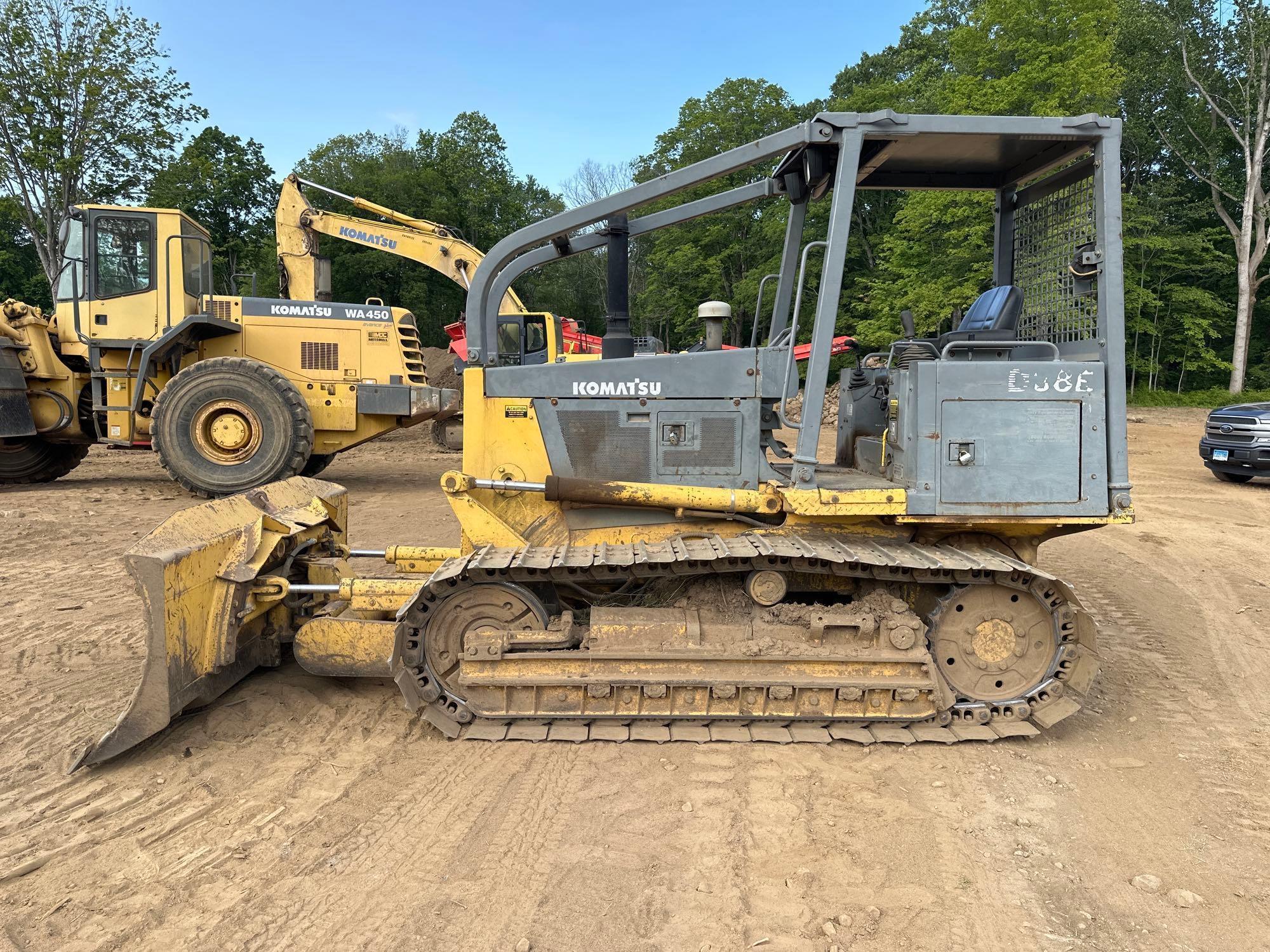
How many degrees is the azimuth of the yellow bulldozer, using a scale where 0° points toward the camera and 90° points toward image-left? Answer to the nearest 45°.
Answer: approximately 90°

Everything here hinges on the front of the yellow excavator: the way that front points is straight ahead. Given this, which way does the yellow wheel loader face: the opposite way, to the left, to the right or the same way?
the same way

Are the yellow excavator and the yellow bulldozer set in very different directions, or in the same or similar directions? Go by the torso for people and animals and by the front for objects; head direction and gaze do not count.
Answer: same or similar directions

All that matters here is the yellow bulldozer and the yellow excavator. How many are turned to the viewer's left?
2

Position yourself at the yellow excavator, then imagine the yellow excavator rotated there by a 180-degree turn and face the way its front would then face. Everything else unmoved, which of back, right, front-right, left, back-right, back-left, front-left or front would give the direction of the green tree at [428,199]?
left

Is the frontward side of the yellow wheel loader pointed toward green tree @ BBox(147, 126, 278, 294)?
no

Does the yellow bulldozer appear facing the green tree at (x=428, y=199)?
no

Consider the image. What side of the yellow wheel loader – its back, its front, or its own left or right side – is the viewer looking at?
left

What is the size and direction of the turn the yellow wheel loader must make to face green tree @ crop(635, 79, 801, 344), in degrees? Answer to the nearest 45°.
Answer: approximately 135° to its right

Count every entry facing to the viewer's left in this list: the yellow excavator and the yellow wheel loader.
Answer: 2

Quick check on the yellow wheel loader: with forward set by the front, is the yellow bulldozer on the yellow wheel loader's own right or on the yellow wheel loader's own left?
on the yellow wheel loader's own left

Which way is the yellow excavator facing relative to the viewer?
to the viewer's left

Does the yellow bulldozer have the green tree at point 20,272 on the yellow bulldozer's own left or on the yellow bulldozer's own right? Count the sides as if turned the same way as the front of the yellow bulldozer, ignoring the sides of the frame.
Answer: on the yellow bulldozer's own right

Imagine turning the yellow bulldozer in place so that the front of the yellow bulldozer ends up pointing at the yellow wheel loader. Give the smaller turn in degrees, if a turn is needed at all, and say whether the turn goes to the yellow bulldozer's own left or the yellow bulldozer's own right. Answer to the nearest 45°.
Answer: approximately 45° to the yellow bulldozer's own right

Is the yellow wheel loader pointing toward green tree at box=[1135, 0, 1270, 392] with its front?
no

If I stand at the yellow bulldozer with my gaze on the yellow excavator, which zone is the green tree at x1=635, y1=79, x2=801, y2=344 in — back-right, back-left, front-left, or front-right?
front-right
